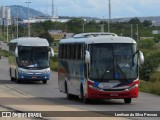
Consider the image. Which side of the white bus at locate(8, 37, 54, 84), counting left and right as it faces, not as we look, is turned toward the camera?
front

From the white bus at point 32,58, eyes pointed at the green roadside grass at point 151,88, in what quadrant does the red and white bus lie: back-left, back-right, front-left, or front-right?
front-right

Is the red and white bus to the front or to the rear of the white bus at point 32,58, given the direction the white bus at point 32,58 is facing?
to the front

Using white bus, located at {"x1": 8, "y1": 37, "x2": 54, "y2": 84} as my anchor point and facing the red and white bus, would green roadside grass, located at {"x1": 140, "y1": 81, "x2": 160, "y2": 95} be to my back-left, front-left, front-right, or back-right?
front-left

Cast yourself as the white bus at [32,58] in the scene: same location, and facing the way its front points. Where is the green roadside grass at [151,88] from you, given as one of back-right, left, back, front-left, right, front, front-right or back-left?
front-left
